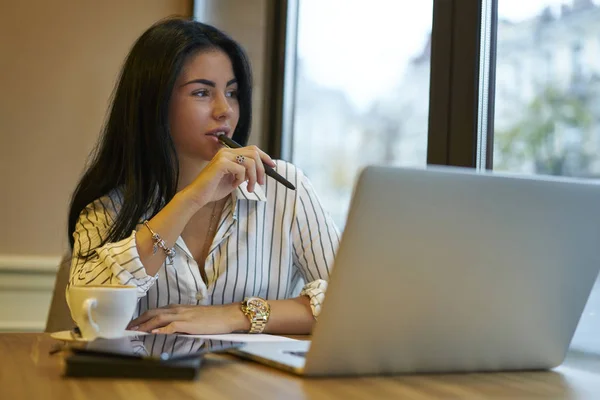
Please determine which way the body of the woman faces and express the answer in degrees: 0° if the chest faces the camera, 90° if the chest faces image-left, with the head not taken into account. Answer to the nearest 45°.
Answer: approximately 315°

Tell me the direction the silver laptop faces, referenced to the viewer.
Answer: facing away from the viewer and to the left of the viewer

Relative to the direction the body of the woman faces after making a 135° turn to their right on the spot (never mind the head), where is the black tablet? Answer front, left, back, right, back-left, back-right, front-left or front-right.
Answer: left

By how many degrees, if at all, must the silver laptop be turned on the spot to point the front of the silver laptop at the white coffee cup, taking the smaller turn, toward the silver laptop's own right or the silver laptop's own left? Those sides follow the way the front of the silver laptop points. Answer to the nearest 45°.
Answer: approximately 45° to the silver laptop's own left

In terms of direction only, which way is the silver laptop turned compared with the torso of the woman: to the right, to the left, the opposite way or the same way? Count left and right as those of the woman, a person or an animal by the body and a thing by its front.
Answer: the opposite way

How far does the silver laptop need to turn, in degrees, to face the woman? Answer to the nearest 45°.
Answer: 0° — it already faces them

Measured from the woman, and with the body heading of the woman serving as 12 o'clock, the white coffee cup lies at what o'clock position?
The white coffee cup is roughly at 2 o'clock from the woman.
